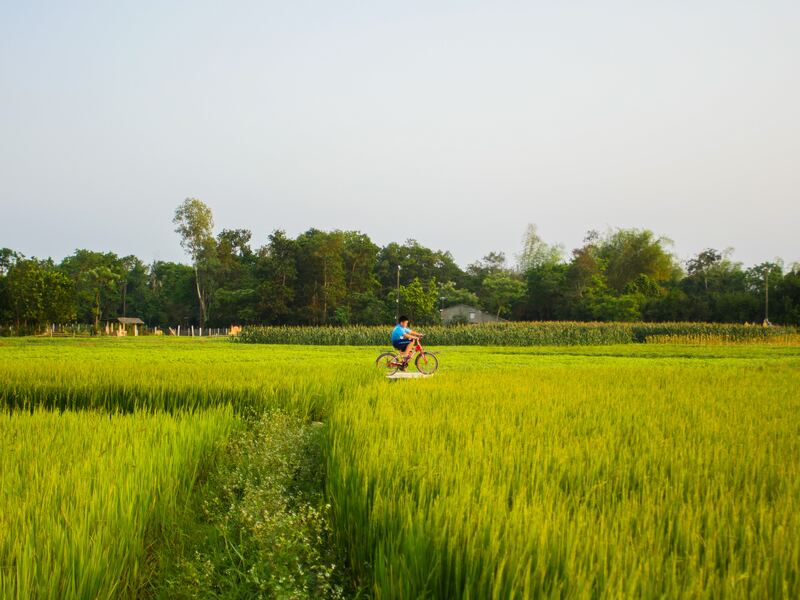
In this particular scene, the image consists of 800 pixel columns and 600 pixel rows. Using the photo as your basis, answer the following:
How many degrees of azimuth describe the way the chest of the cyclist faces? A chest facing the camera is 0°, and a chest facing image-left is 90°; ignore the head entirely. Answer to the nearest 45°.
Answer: approximately 270°
